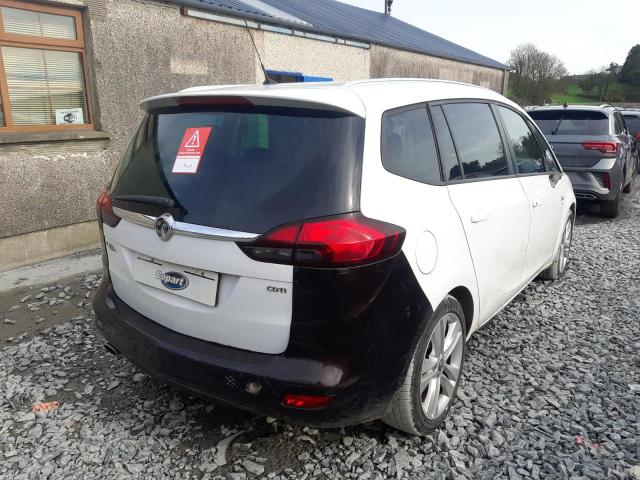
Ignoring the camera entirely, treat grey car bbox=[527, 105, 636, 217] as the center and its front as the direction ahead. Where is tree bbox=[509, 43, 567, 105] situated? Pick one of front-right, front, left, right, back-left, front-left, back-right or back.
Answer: front

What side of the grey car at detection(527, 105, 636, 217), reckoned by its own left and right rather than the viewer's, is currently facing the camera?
back

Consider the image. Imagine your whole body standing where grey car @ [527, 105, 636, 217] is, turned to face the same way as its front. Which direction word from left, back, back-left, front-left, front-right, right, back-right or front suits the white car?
back

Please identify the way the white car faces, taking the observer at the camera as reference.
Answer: facing away from the viewer and to the right of the viewer

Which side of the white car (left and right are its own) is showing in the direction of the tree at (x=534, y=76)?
front

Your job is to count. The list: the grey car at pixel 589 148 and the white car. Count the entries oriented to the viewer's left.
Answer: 0

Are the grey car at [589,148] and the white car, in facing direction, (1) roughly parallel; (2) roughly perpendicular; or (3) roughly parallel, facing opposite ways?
roughly parallel

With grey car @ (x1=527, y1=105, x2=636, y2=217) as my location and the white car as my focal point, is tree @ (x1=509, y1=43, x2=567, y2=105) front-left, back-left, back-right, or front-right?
back-right

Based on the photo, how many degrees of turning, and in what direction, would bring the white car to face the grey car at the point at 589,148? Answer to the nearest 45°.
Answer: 0° — it already faces it

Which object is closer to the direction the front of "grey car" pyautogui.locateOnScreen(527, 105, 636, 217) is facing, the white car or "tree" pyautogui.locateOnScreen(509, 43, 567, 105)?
the tree
